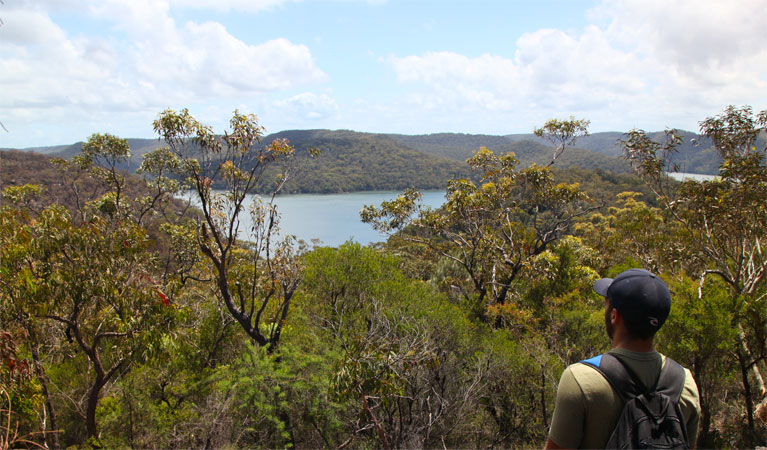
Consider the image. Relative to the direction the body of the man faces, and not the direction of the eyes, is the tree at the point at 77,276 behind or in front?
in front

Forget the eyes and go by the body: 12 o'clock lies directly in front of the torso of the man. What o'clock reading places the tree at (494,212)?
The tree is roughly at 1 o'clock from the man.

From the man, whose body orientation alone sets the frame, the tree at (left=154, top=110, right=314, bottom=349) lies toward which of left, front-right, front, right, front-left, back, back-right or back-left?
front

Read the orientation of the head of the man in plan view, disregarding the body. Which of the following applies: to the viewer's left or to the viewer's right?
to the viewer's left

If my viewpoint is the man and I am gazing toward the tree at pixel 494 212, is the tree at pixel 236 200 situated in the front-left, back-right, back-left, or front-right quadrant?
front-left

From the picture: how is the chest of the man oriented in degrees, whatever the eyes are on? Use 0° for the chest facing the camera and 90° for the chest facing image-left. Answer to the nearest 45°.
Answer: approximately 135°

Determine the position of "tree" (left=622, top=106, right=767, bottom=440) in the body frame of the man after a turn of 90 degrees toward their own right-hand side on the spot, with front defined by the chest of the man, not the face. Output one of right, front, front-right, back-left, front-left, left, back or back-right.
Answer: front-left
